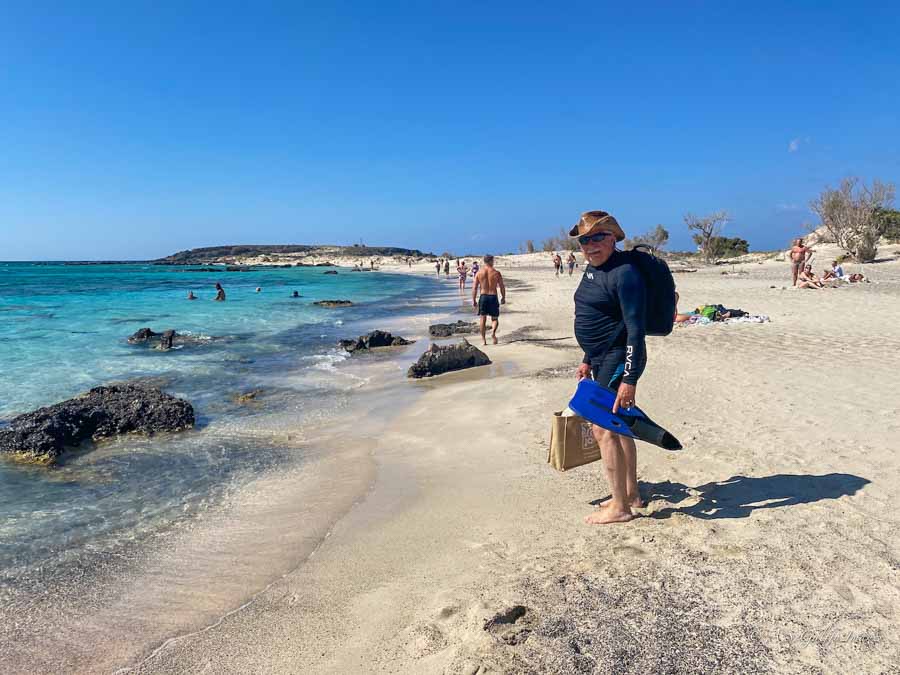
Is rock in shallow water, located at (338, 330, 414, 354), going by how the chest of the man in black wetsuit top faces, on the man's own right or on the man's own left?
on the man's own right

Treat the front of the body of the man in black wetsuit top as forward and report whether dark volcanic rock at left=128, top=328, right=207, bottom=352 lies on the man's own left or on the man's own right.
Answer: on the man's own right

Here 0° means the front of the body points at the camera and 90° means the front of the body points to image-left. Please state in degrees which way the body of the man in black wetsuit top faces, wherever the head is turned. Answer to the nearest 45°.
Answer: approximately 45°

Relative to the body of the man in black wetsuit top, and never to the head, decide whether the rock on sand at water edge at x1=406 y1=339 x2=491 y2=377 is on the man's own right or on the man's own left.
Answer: on the man's own right

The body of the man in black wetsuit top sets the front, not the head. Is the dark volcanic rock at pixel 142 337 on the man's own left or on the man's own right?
on the man's own right

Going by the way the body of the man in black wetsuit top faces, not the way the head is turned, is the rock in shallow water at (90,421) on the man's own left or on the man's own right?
on the man's own right
